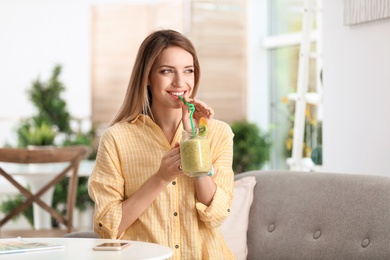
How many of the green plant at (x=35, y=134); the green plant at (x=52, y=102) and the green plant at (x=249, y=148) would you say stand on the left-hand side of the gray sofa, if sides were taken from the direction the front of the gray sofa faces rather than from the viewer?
0

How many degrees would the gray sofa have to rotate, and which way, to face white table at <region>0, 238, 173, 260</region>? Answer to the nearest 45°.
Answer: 0° — it already faces it

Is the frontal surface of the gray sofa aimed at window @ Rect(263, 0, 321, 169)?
no

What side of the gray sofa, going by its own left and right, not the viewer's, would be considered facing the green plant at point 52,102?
right

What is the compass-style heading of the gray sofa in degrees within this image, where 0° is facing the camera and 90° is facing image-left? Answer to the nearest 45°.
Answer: approximately 45°

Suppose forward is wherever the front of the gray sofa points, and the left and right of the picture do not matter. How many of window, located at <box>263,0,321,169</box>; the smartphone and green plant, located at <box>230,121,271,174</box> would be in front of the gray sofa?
1

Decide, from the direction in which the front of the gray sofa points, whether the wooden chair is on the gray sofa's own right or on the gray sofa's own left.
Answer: on the gray sofa's own right

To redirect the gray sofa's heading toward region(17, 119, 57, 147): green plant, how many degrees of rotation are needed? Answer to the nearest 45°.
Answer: approximately 90° to its right

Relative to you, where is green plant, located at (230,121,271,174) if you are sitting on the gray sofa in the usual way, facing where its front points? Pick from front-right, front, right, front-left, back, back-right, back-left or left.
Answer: back-right
